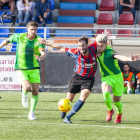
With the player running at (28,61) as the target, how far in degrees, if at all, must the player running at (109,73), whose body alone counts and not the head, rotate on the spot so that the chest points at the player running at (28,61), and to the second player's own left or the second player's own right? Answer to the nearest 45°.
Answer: approximately 45° to the second player's own right

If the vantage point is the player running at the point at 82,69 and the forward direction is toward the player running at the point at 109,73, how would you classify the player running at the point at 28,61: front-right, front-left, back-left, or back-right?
back-left

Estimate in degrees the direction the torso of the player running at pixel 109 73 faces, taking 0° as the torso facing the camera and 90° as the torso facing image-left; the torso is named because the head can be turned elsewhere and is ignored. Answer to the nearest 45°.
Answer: approximately 45°

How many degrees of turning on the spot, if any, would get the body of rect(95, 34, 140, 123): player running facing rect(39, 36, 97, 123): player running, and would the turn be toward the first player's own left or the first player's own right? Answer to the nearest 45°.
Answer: approximately 45° to the first player's own right
